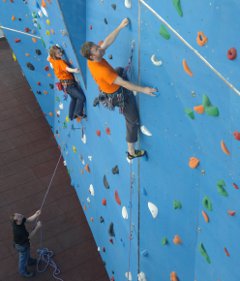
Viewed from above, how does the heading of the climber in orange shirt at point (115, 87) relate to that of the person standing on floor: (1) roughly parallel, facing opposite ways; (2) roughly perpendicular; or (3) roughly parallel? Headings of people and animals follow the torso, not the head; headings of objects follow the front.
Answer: roughly parallel

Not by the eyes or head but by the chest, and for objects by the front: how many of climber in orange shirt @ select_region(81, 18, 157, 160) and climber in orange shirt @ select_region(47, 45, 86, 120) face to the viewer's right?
2

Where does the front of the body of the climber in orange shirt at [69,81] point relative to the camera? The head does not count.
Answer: to the viewer's right

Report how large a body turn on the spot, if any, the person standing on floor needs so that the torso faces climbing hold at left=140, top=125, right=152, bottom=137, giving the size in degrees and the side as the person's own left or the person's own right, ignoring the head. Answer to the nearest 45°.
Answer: approximately 45° to the person's own right

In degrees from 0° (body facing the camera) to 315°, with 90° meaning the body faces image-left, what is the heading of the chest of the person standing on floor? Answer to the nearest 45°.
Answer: approximately 270°

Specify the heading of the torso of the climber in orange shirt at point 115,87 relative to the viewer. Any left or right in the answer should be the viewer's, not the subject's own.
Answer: facing to the right of the viewer

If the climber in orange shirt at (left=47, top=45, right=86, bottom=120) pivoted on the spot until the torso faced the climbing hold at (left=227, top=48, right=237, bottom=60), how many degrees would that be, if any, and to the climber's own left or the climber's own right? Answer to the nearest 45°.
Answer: approximately 90° to the climber's own right

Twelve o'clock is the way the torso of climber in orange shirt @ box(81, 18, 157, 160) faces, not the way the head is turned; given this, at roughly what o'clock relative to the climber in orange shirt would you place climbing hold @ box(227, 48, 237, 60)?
The climbing hold is roughly at 2 o'clock from the climber in orange shirt.

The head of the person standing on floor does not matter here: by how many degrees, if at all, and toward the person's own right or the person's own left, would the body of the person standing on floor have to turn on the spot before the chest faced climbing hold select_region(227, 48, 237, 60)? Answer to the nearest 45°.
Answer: approximately 90° to the person's own right

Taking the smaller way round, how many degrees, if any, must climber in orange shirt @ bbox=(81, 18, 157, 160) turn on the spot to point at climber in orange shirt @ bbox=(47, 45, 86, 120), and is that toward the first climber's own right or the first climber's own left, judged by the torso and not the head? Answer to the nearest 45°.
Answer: approximately 90° to the first climber's own left
